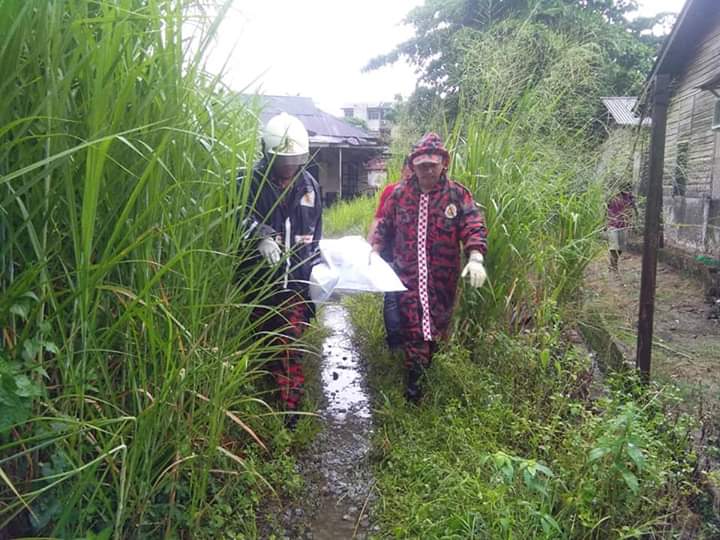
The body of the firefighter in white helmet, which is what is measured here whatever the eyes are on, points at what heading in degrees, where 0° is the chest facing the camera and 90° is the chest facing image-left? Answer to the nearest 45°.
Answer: approximately 0°

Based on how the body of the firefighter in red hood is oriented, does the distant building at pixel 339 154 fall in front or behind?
behind

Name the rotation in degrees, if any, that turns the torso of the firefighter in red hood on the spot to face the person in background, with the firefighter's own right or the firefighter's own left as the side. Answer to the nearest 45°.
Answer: approximately 135° to the firefighter's own left

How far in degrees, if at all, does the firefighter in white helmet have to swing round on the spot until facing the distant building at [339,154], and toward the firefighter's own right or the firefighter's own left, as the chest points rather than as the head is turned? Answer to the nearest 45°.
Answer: approximately 180°

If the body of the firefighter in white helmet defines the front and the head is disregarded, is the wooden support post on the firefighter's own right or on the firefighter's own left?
on the firefighter's own left

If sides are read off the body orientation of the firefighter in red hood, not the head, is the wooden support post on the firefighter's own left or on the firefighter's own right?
on the firefighter's own left

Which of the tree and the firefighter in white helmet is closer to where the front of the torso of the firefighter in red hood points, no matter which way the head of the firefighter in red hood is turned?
the firefighter in white helmet

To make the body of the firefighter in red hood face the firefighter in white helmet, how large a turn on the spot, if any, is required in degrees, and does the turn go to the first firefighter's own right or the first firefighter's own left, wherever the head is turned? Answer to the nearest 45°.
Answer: approximately 45° to the first firefighter's own right

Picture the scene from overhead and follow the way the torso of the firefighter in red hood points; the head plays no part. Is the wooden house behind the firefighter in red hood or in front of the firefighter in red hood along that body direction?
behind

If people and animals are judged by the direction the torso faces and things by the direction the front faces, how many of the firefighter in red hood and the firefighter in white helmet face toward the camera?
2
